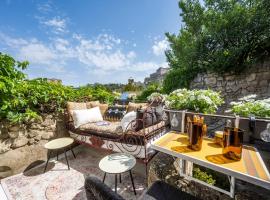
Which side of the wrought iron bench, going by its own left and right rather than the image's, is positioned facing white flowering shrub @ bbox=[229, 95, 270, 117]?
left

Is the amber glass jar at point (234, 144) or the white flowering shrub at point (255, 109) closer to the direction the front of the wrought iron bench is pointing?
the amber glass jar

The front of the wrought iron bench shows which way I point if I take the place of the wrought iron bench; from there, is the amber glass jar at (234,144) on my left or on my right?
on my left

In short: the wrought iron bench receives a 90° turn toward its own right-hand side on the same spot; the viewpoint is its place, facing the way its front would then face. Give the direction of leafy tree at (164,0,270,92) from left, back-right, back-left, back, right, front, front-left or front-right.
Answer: right
